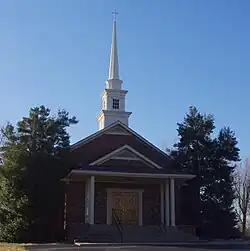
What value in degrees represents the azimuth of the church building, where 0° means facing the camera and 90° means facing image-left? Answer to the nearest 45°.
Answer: approximately 0°

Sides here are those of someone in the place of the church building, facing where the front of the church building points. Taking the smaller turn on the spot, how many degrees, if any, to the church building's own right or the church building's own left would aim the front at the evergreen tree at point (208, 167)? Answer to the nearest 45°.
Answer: approximately 90° to the church building's own left

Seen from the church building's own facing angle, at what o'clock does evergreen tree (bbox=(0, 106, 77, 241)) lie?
The evergreen tree is roughly at 2 o'clock from the church building.
